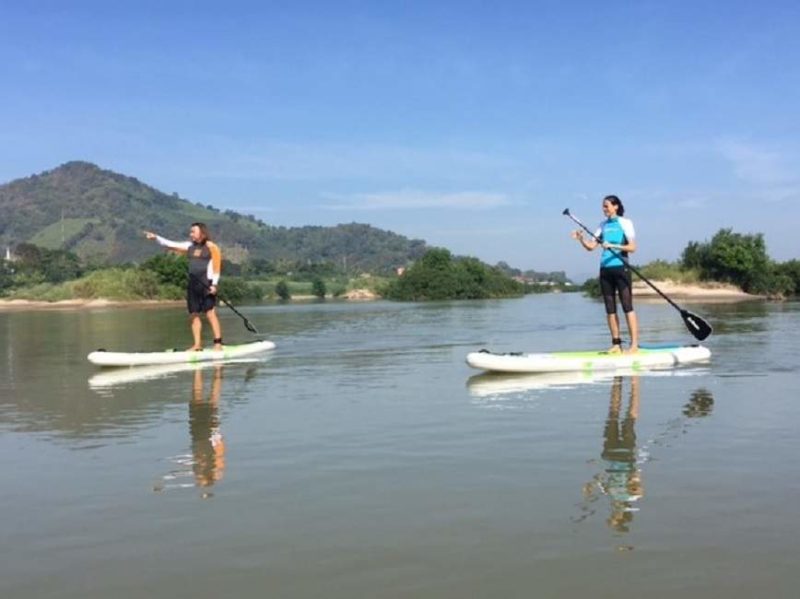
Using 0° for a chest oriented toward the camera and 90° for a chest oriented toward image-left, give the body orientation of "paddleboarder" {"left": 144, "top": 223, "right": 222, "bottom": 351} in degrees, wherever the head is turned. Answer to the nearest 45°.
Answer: approximately 45°

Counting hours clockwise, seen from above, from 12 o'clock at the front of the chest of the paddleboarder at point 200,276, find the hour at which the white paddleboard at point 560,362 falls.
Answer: The white paddleboard is roughly at 9 o'clock from the paddleboarder.

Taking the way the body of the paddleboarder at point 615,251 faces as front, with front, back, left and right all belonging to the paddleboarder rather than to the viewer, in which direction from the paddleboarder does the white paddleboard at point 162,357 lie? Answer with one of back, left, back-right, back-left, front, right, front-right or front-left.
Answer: front-right

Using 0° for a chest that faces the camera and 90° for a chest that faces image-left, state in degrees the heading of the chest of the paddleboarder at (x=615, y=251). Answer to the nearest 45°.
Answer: approximately 45°

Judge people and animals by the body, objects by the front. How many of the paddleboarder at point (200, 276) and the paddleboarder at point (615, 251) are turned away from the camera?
0

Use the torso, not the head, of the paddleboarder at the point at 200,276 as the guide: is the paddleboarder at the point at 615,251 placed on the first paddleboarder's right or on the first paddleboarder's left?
on the first paddleboarder's left
